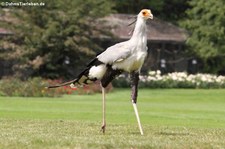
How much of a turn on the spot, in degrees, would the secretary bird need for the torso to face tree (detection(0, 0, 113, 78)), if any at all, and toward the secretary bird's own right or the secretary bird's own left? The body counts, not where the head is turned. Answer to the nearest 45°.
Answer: approximately 90° to the secretary bird's own left

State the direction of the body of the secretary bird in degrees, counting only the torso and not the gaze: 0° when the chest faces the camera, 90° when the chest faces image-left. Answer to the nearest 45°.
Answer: approximately 270°
